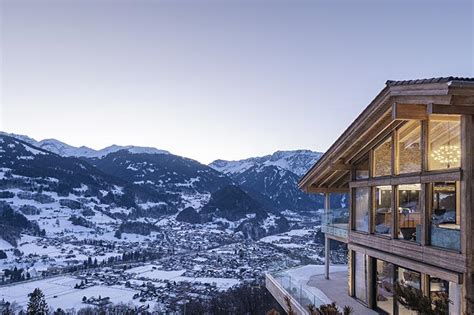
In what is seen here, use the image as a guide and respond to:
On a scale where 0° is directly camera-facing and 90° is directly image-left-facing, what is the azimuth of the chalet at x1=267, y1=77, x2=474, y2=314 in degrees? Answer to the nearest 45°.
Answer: approximately 45°
